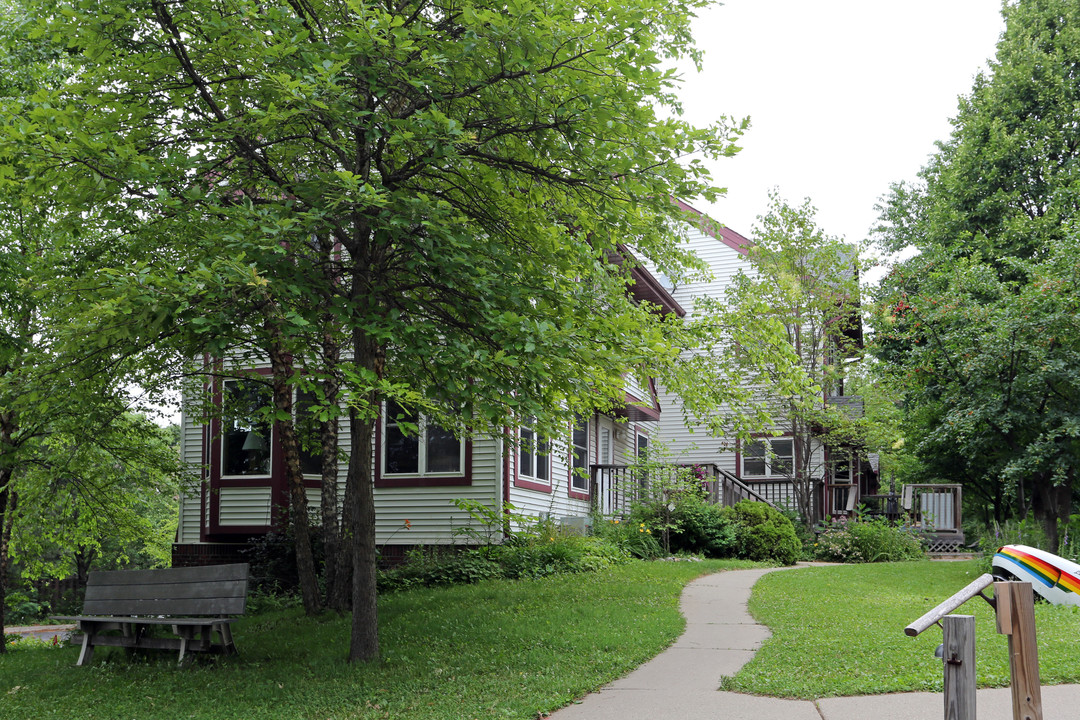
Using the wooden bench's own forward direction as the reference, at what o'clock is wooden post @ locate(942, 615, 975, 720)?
The wooden post is roughly at 10 o'clock from the wooden bench.

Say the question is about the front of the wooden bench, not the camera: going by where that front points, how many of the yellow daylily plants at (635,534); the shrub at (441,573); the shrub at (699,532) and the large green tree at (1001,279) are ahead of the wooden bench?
0

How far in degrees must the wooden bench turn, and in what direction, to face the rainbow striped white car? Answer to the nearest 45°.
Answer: approximately 135° to its left

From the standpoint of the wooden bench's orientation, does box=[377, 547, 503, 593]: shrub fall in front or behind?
behind

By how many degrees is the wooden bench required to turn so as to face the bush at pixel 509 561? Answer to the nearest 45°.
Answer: approximately 180°

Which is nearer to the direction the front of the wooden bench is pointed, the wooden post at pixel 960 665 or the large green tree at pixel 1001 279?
the wooden post
